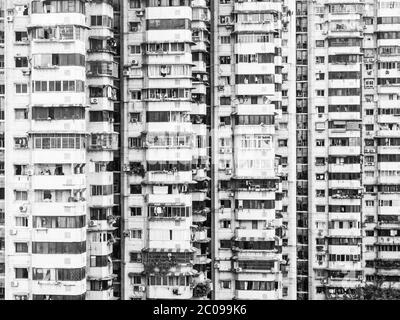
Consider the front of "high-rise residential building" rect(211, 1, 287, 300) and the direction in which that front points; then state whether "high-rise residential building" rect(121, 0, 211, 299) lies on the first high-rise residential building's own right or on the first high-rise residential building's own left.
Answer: on the first high-rise residential building's own right

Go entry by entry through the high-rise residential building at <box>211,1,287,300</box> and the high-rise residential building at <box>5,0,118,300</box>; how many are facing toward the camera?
2

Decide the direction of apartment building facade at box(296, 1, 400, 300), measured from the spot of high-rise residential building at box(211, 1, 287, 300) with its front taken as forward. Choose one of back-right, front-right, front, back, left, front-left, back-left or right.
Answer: back-left

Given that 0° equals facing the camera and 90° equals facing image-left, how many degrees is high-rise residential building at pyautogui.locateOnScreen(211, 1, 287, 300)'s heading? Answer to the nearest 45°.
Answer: approximately 0°

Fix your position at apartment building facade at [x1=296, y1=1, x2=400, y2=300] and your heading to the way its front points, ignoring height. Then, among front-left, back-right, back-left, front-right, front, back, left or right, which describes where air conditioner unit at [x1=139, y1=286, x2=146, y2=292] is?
front-right

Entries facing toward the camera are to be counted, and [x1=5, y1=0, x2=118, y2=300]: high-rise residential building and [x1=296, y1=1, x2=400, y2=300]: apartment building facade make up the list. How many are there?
2

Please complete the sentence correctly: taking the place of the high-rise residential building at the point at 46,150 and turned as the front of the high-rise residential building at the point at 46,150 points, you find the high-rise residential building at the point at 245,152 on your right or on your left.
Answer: on your left

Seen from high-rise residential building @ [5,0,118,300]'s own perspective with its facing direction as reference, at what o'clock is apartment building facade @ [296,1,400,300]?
The apartment building facade is roughly at 8 o'clock from the high-rise residential building.
